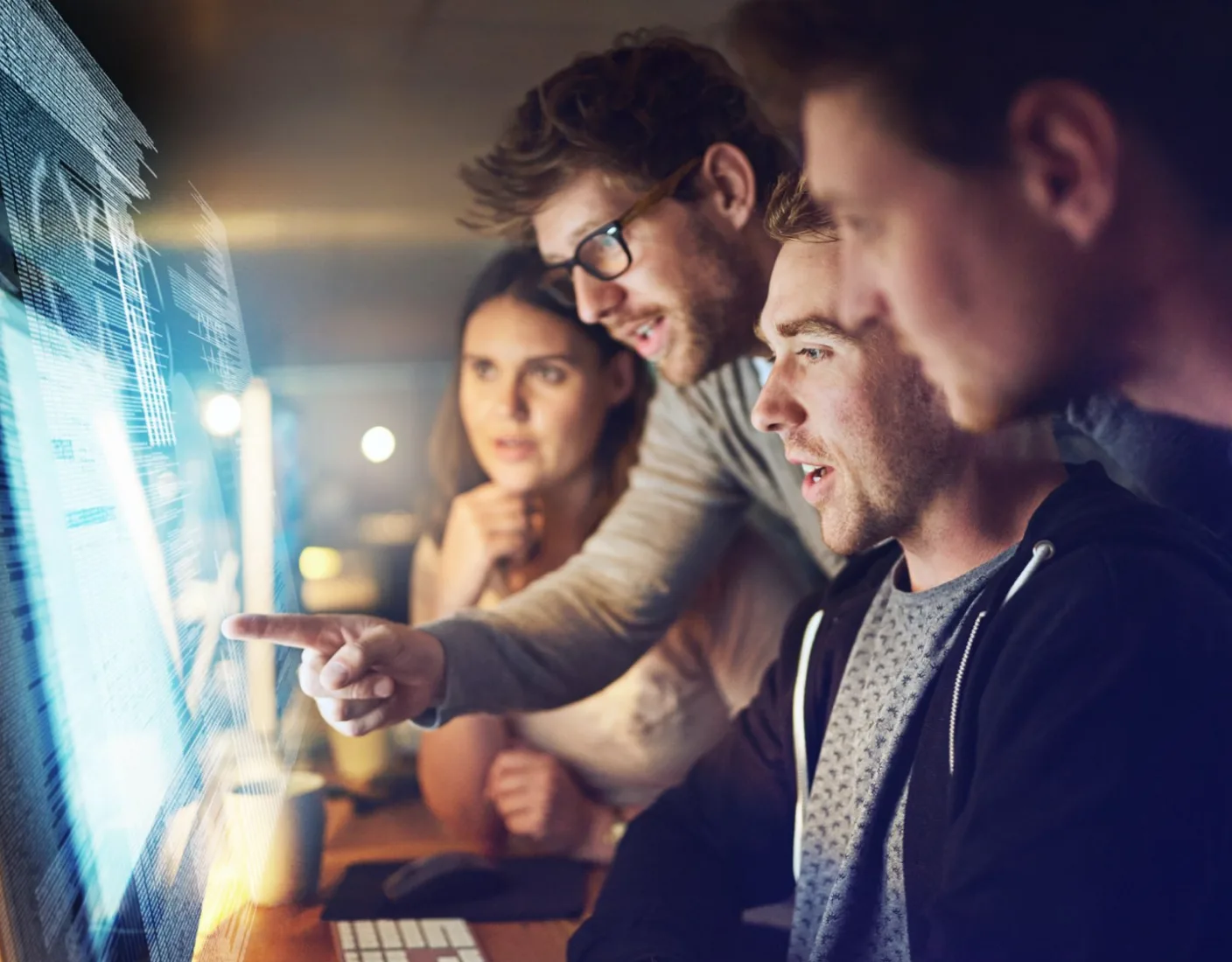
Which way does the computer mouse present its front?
to the viewer's left

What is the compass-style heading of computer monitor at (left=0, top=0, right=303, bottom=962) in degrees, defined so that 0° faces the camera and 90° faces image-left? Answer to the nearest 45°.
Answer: approximately 315°

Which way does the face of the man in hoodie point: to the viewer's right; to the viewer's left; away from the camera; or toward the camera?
to the viewer's left

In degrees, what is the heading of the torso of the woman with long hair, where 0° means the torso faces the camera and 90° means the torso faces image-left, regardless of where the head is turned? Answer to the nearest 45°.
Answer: approximately 45°

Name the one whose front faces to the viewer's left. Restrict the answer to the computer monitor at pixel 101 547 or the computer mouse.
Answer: the computer mouse

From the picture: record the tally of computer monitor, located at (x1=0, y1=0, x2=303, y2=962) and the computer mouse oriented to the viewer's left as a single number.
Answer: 1

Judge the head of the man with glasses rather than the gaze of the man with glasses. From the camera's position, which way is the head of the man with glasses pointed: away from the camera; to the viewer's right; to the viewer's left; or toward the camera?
to the viewer's left
